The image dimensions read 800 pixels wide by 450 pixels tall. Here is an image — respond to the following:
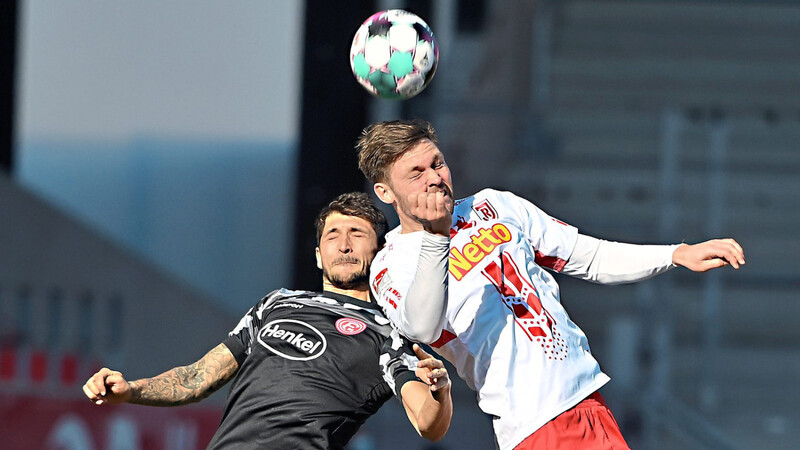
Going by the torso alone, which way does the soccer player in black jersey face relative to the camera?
toward the camera

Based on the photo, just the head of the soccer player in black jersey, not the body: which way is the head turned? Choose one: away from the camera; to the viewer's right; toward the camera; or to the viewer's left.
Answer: toward the camera
